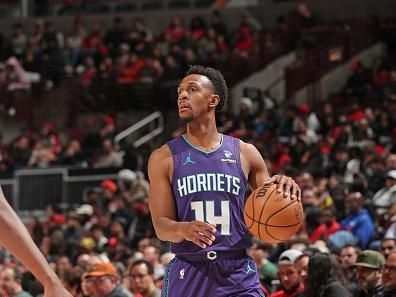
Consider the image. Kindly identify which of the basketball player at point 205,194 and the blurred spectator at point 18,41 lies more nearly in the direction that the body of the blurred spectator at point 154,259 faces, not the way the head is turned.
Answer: the basketball player

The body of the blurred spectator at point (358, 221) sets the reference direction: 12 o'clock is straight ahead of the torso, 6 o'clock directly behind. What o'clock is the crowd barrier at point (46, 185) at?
The crowd barrier is roughly at 3 o'clock from the blurred spectator.

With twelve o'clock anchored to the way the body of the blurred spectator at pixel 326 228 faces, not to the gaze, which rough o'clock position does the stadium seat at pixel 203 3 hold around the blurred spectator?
The stadium seat is roughly at 4 o'clock from the blurred spectator.

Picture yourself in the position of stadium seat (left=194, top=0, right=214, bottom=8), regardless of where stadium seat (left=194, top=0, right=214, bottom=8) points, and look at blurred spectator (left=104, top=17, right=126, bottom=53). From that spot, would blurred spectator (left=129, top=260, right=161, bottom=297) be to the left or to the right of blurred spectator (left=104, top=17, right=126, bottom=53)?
left

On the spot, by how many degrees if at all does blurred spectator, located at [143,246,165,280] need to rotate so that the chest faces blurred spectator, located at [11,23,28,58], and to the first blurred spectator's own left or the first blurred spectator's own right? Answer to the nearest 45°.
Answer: approximately 135° to the first blurred spectator's own right

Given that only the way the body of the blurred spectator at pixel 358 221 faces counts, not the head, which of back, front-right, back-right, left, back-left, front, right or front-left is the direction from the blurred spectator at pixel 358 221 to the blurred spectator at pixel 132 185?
right

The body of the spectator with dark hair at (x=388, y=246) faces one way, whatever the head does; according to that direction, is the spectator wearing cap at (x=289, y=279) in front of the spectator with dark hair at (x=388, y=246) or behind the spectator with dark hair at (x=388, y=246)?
in front

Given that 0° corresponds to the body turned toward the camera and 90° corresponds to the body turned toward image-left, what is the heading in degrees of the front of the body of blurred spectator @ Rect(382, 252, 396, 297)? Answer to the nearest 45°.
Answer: approximately 45°

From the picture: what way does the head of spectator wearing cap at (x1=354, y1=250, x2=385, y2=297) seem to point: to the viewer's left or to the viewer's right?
to the viewer's left

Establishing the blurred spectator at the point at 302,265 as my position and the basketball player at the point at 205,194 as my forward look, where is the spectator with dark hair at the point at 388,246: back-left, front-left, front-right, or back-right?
back-left
